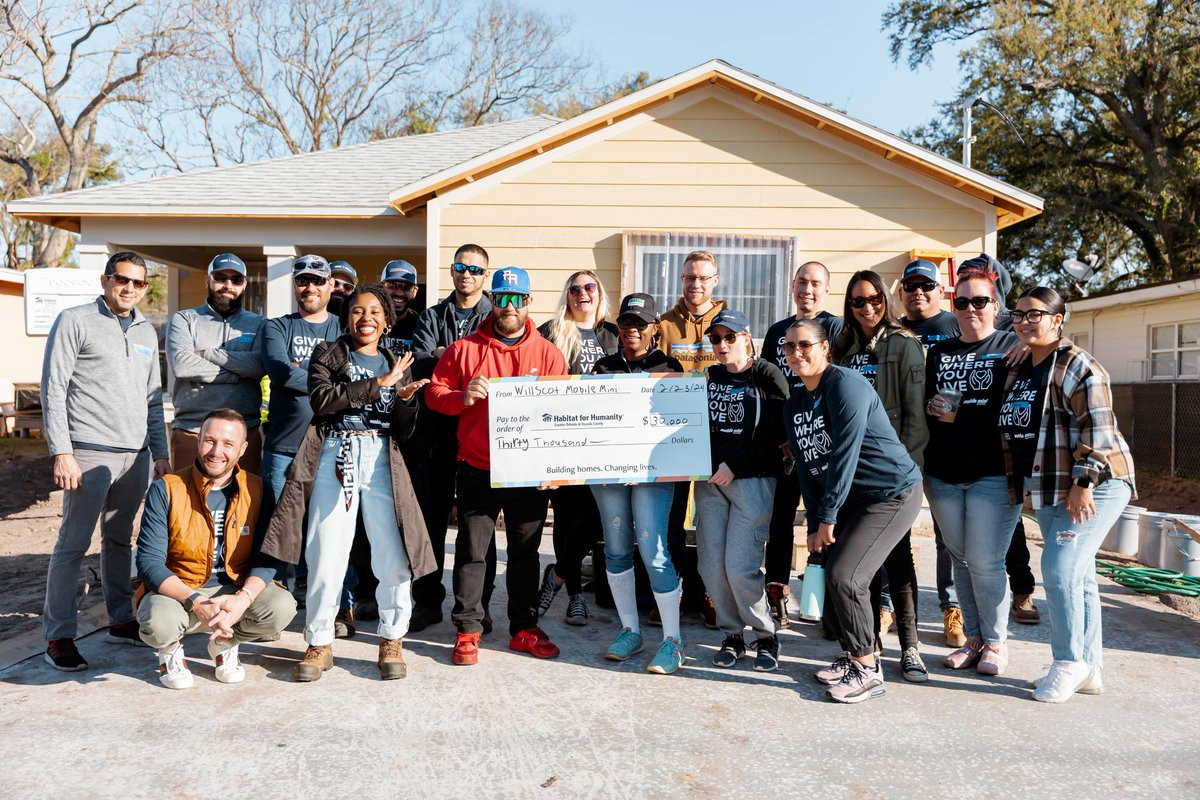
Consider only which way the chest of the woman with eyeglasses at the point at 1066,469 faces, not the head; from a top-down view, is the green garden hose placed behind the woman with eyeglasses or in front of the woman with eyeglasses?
behind

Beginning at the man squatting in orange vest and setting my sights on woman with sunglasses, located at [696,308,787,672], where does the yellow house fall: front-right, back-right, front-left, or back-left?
front-left

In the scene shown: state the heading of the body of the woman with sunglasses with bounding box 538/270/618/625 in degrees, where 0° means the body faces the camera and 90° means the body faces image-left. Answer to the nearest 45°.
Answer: approximately 0°

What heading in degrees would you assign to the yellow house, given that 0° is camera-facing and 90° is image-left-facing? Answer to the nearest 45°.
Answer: approximately 0°

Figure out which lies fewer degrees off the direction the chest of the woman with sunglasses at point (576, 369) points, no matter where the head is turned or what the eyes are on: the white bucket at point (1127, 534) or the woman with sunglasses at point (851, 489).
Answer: the woman with sunglasses

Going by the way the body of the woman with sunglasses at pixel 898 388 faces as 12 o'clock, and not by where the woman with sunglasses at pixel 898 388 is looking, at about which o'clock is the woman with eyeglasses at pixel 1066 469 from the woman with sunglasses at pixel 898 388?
the woman with eyeglasses at pixel 1066 469 is roughly at 8 o'clock from the woman with sunglasses at pixel 898 388.

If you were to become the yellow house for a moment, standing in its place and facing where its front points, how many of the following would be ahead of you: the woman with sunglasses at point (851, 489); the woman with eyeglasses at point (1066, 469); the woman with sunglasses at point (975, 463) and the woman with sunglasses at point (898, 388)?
4

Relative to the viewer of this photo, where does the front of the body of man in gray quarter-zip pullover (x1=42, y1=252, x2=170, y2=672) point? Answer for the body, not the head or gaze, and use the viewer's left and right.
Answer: facing the viewer and to the right of the viewer

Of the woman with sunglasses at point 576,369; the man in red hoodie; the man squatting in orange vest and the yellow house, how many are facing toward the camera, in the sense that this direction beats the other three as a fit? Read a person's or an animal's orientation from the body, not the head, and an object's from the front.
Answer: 4

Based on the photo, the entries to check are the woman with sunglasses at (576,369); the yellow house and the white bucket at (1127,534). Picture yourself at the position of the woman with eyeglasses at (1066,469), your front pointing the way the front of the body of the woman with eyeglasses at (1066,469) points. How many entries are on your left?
0

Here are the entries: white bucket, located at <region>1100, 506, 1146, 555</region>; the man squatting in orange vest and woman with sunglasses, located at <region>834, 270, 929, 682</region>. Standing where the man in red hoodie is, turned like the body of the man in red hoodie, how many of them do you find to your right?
1

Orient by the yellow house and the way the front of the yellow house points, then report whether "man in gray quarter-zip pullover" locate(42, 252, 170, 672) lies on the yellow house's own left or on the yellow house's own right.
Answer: on the yellow house's own right

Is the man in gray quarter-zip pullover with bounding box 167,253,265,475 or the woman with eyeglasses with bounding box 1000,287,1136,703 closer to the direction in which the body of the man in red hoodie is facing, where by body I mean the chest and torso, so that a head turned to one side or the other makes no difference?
the woman with eyeglasses

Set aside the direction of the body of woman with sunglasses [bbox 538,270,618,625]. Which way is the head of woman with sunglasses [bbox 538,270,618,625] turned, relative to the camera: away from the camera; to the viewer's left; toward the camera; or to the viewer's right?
toward the camera

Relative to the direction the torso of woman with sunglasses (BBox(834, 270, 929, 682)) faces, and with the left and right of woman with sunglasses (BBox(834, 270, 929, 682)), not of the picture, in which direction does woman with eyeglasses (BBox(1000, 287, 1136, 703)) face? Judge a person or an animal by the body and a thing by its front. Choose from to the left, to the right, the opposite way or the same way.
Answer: the same way

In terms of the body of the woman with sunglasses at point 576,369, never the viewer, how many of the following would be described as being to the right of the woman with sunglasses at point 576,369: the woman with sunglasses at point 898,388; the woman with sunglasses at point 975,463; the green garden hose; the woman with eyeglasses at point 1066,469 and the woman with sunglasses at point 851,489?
0

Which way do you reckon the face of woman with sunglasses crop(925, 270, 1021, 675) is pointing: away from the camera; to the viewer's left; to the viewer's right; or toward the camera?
toward the camera

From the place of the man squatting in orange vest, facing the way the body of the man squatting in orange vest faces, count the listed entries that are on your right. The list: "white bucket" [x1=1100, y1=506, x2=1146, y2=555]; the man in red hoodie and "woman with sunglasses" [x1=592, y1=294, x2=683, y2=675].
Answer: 0

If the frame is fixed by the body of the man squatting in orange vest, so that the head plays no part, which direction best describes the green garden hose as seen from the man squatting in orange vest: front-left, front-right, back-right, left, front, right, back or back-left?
left
